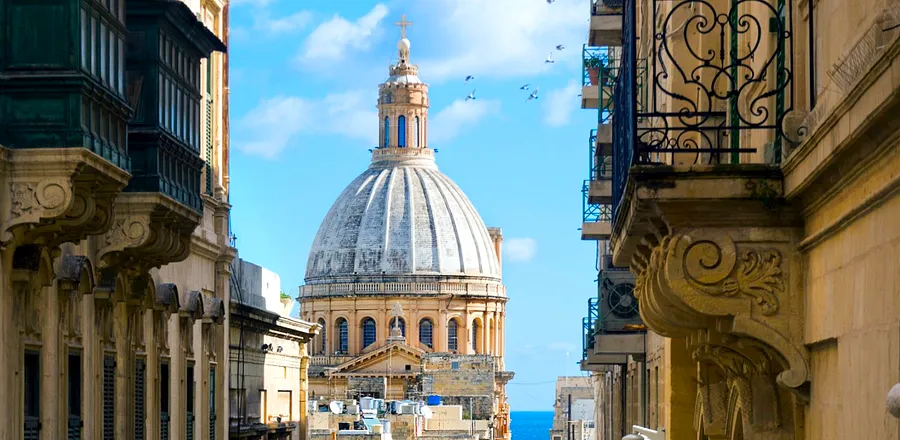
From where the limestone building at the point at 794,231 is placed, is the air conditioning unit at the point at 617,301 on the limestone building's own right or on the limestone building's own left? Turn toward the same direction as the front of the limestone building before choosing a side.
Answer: on the limestone building's own right

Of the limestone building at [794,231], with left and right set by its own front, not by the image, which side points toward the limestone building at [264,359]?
right

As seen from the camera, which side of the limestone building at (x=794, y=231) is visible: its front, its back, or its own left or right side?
left
